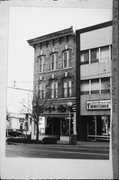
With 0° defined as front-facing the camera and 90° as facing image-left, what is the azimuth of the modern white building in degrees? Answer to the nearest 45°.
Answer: approximately 45°

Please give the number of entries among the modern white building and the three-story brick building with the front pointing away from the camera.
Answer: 0

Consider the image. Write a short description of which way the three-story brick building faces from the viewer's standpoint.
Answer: facing the viewer and to the left of the viewer

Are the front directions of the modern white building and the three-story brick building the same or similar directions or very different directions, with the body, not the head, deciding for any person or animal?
same or similar directions
